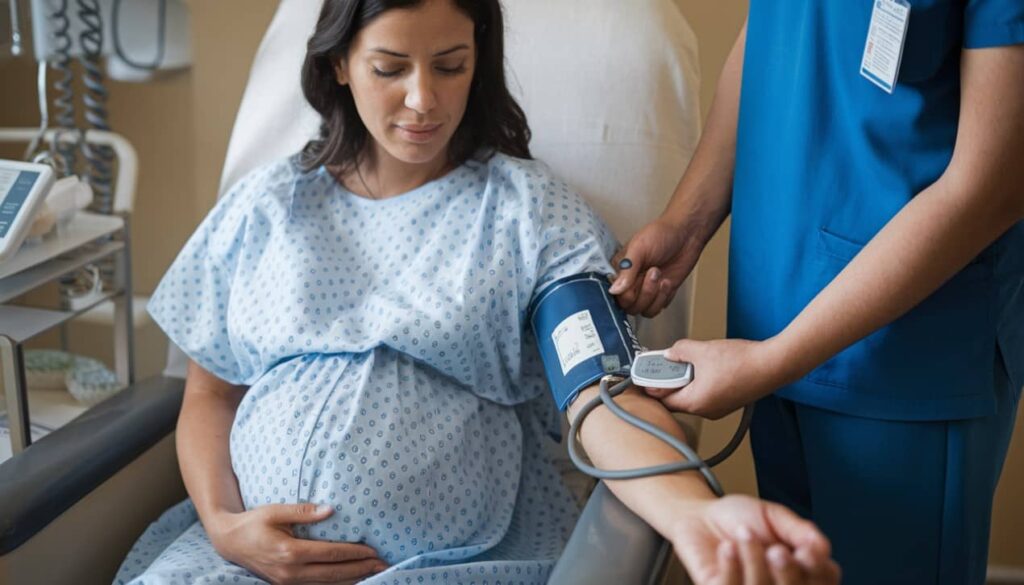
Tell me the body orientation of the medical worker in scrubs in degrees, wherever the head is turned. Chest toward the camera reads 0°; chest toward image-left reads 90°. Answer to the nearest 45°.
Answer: approximately 45°

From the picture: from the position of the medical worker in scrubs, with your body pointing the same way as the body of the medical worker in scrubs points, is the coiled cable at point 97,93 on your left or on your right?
on your right
